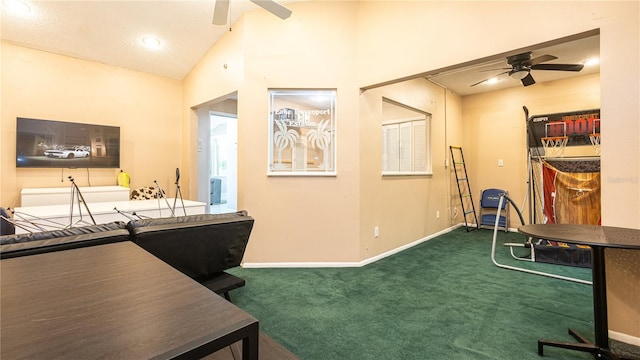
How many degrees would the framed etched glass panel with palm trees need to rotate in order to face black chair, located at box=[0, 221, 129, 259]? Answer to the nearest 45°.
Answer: approximately 45° to its right

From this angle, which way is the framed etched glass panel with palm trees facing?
toward the camera

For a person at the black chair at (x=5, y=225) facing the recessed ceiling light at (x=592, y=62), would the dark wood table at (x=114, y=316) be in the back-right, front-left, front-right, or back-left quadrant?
front-right

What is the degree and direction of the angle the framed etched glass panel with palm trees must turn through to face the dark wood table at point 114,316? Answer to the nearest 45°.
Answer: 0° — it already faces it

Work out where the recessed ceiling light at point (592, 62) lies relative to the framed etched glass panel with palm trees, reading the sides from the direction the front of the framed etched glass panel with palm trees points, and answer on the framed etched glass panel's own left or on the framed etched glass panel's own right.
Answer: on the framed etched glass panel's own left

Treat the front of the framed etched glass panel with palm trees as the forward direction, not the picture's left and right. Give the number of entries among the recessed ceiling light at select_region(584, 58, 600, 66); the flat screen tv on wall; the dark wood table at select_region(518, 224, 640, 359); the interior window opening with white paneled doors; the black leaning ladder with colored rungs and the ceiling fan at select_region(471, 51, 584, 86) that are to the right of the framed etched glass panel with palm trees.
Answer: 1

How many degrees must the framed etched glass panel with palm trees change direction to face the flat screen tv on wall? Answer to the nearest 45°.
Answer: approximately 90° to its right

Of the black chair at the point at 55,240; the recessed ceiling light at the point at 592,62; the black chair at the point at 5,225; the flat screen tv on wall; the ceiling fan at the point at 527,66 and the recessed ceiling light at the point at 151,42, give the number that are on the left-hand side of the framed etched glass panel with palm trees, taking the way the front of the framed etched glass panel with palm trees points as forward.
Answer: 2

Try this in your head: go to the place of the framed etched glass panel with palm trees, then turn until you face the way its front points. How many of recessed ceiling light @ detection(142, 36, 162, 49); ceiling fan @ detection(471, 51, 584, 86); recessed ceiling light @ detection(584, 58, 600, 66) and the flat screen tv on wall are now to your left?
2

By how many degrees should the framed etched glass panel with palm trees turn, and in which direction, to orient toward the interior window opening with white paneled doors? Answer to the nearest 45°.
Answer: approximately 135° to its left

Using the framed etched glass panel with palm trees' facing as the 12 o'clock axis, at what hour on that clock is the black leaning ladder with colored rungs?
The black leaning ladder with colored rungs is roughly at 8 o'clock from the framed etched glass panel with palm trees.

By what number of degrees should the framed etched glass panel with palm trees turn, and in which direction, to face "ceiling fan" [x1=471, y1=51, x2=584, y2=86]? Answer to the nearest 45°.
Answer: approximately 90° to its left

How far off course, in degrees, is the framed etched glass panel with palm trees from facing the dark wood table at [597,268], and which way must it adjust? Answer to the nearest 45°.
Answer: approximately 45° to its left
